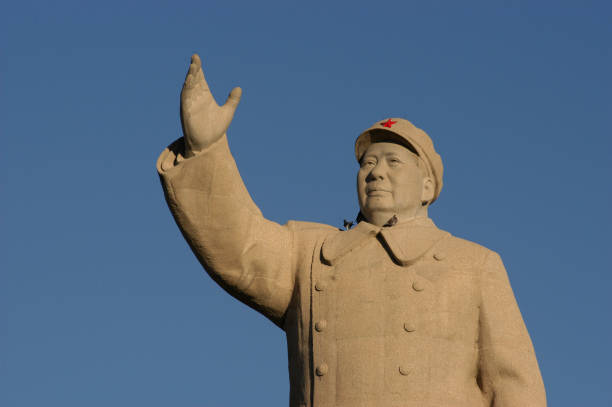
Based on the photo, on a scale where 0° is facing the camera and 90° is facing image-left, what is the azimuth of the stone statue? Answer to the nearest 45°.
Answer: approximately 45°
